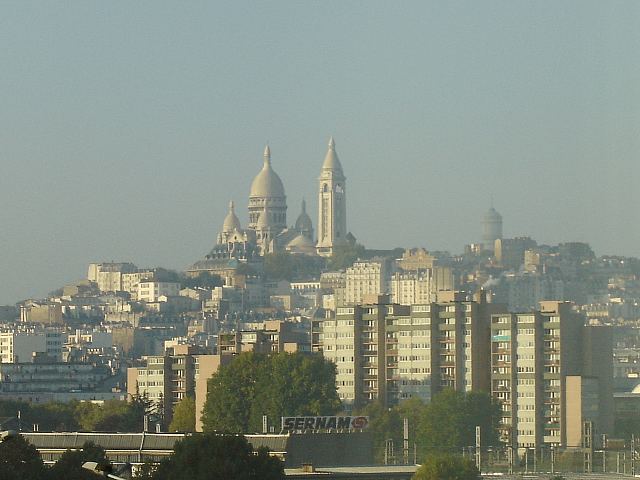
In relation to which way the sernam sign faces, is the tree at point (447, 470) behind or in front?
in front

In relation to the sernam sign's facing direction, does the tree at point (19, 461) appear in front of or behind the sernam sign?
in front

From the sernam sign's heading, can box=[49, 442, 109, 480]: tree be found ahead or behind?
ahead

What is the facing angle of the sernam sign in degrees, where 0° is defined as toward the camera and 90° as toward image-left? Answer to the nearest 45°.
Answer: approximately 0°
